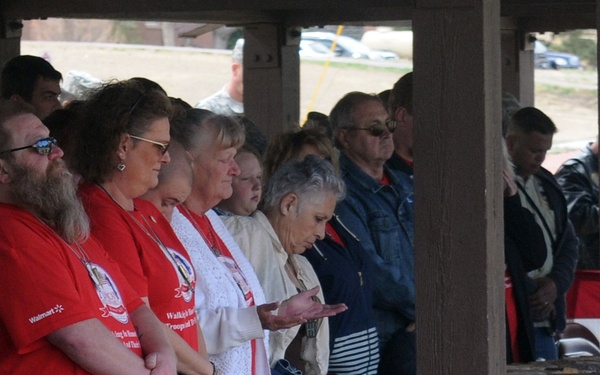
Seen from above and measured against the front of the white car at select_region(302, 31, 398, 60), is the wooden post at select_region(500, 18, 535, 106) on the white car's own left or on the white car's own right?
on the white car's own right

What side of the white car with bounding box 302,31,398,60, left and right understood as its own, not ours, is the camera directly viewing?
right

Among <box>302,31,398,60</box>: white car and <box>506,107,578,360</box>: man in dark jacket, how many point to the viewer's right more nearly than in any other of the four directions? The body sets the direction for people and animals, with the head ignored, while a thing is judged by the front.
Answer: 1

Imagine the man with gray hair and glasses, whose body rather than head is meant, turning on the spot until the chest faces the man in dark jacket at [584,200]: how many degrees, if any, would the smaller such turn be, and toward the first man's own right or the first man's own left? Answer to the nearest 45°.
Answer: approximately 90° to the first man's own left

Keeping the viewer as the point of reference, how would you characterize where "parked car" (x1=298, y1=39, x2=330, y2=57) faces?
facing to the right of the viewer

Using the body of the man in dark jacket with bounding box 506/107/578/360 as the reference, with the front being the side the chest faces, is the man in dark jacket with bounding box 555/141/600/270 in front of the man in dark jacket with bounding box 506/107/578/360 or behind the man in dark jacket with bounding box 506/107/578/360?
behind

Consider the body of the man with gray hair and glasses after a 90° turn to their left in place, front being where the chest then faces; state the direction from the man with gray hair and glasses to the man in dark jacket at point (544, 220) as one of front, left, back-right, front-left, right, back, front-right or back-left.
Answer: front

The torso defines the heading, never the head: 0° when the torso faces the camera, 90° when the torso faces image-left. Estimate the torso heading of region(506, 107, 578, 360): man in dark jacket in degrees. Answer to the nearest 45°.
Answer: approximately 45°

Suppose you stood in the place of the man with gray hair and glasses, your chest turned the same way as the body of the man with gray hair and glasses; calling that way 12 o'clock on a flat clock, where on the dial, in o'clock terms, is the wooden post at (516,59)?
The wooden post is roughly at 8 o'clock from the man with gray hair and glasses.

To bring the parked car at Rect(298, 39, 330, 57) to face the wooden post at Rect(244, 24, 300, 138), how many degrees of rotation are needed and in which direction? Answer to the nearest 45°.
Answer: approximately 90° to its right
